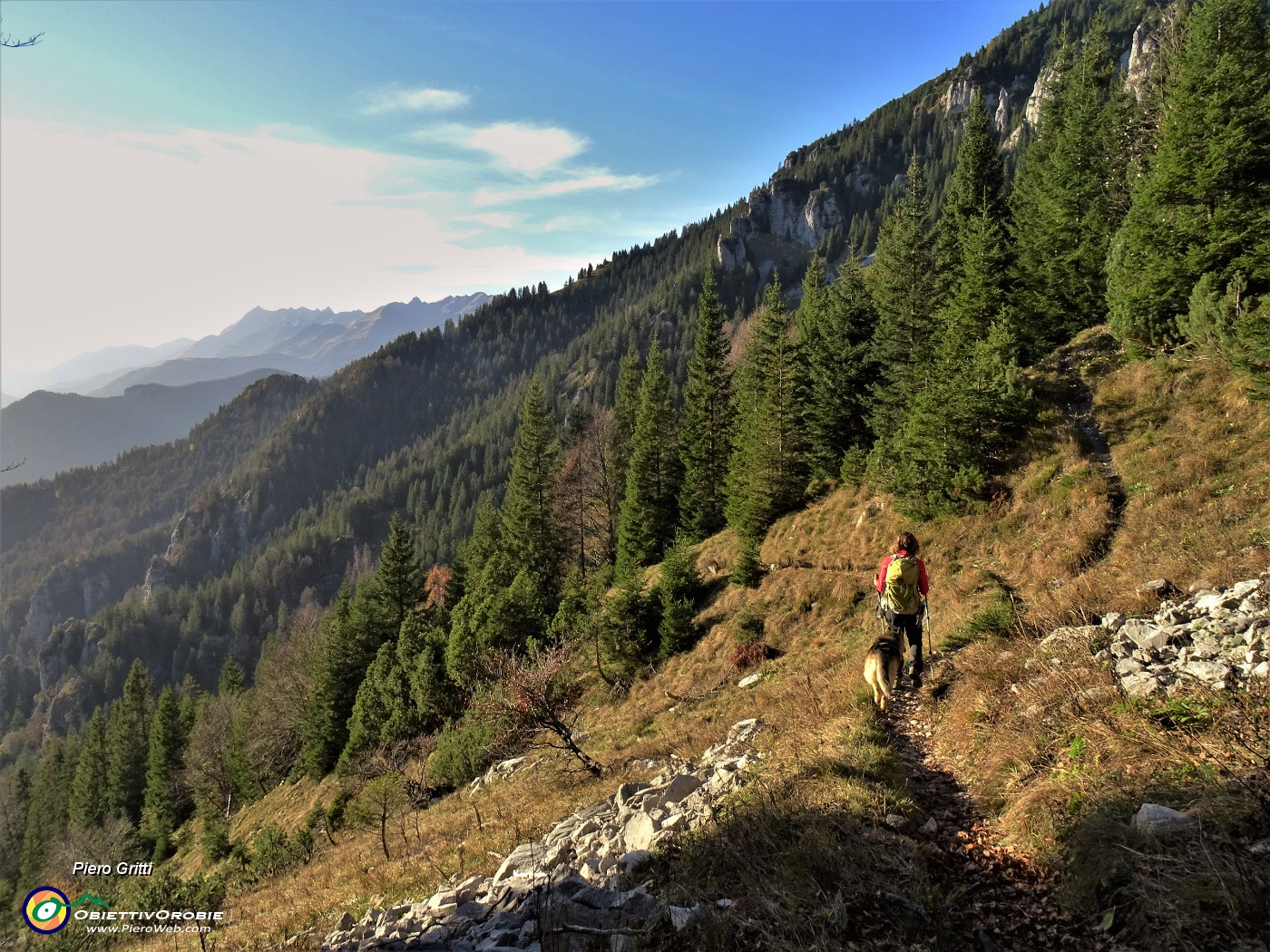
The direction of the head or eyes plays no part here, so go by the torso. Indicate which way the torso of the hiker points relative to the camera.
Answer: away from the camera

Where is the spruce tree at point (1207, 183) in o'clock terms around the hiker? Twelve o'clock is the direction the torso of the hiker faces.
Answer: The spruce tree is roughly at 1 o'clock from the hiker.

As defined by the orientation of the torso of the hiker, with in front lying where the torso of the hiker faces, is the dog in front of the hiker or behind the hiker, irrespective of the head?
behind

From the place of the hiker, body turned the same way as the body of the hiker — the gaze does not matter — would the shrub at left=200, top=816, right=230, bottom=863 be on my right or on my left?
on my left

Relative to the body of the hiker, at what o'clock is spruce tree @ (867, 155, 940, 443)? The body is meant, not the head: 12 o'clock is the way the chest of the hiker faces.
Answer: The spruce tree is roughly at 12 o'clock from the hiker.

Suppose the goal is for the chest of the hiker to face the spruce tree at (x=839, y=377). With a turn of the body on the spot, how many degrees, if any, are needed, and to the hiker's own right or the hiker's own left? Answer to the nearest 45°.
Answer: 0° — they already face it

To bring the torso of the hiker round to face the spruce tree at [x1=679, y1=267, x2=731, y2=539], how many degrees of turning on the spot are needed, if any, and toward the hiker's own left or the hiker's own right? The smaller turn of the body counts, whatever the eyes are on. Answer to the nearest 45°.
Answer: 0° — they already face it
